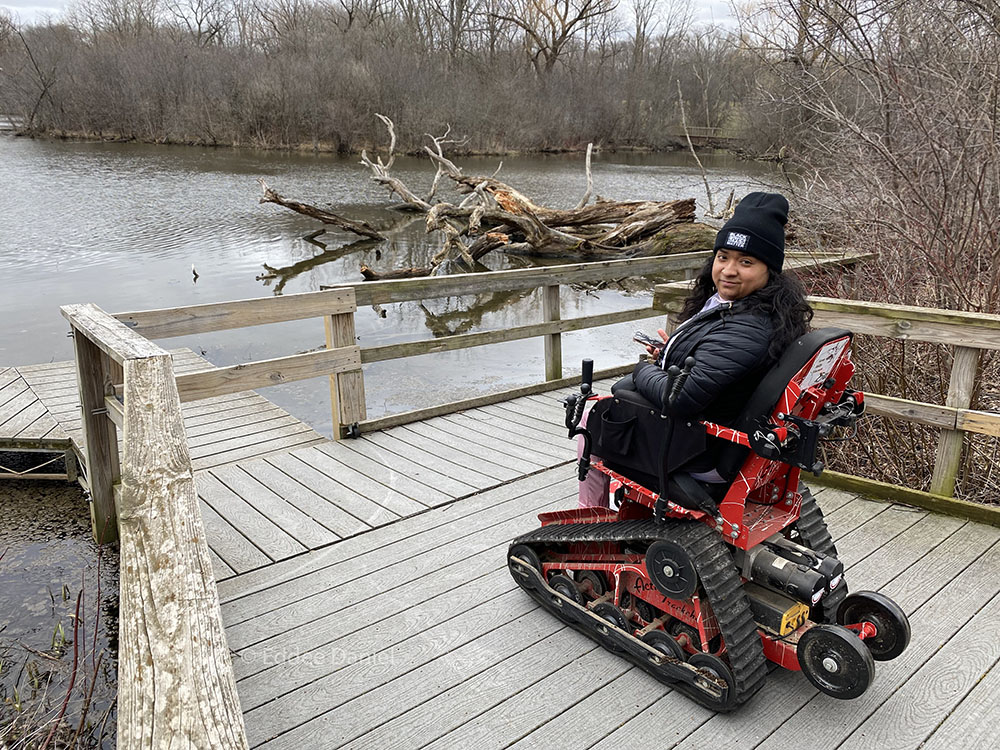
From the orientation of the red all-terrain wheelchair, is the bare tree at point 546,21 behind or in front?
in front

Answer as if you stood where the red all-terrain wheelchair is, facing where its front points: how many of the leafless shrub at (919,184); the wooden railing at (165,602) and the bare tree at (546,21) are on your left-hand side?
1

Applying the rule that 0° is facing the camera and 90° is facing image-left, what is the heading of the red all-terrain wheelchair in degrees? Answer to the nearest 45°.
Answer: approximately 135°

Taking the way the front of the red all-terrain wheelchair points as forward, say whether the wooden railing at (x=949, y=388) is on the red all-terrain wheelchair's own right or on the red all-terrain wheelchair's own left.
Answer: on the red all-terrain wheelchair's own right

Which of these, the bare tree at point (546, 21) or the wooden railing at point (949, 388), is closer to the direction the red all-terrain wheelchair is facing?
the bare tree

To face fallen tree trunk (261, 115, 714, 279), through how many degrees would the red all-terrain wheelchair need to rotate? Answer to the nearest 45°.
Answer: approximately 45° to its right

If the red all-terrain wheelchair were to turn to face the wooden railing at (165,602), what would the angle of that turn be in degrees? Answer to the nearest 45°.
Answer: approximately 90° to its left

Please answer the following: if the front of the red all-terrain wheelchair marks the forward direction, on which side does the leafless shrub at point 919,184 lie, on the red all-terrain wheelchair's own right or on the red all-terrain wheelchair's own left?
on the red all-terrain wheelchair's own right

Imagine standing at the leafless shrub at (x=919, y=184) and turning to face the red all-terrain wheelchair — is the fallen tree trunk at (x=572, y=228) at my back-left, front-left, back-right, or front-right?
back-right

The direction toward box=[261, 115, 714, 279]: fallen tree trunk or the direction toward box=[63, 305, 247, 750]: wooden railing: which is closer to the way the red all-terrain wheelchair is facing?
the fallen tree trunk
